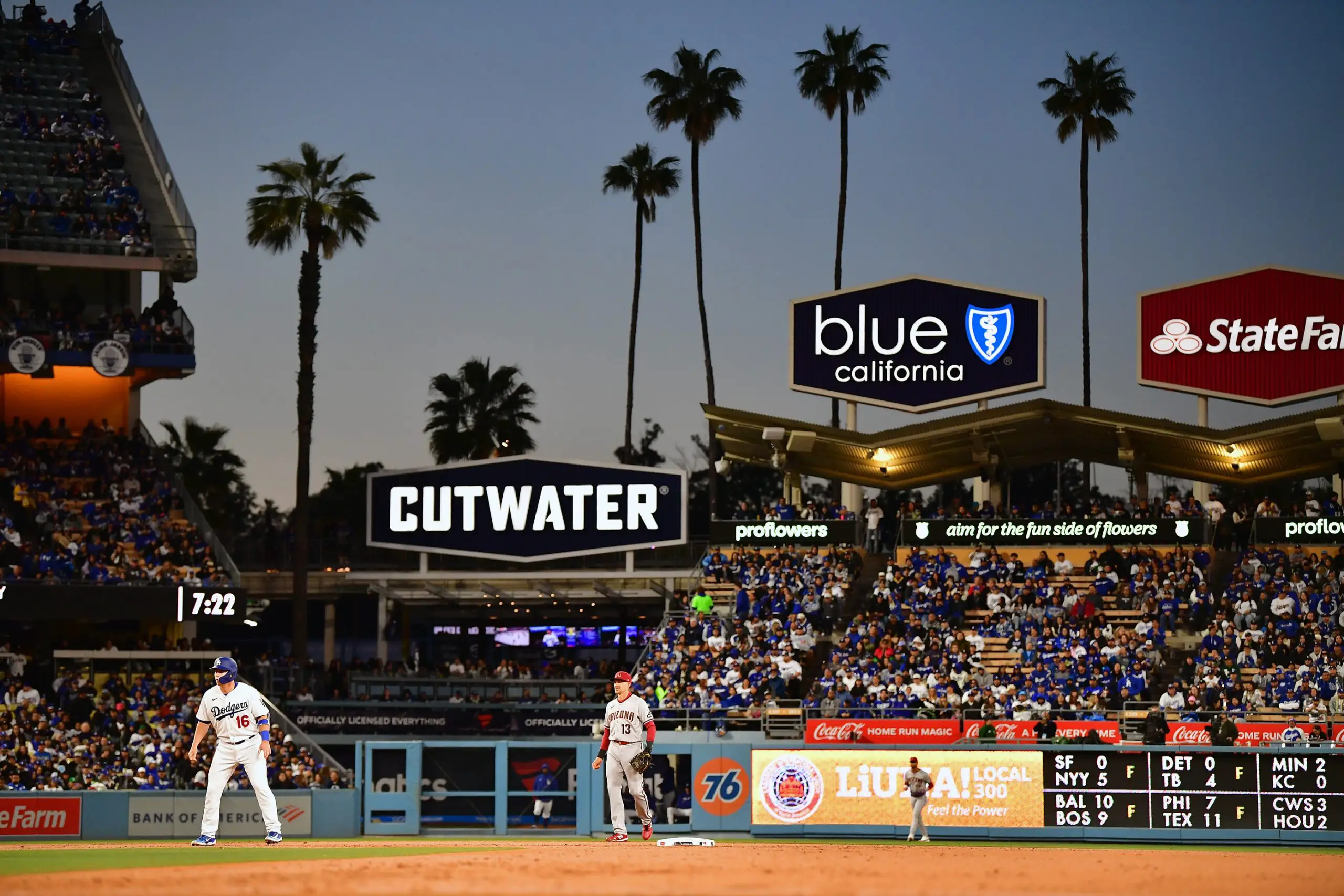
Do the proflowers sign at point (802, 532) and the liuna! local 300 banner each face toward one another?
no

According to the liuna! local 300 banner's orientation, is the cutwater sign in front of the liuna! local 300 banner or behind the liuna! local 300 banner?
behind

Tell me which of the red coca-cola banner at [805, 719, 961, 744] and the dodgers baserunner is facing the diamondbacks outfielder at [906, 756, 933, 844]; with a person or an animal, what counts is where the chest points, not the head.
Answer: the red coca-cola banner

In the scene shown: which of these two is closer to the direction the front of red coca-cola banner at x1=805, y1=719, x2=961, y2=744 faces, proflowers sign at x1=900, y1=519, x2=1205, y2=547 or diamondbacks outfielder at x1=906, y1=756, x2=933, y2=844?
the diamondbacks outfielder

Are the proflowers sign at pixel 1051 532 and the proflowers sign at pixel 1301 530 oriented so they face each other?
no

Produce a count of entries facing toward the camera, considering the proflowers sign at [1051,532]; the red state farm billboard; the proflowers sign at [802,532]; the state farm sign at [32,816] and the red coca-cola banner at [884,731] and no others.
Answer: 5

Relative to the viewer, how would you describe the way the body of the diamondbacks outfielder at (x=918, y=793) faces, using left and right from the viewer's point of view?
facing the viewer

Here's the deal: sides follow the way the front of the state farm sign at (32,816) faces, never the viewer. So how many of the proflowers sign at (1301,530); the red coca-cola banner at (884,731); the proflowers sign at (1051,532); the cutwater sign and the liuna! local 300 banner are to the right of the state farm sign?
0

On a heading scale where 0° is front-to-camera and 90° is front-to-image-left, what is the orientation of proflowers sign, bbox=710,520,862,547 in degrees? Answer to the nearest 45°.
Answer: approximately 0°

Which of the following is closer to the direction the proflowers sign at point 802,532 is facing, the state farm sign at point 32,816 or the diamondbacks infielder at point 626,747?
the diamondbacks infielder

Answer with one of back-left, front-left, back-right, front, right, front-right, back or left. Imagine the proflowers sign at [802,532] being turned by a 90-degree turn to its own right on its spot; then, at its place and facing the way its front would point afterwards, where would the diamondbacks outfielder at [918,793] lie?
left

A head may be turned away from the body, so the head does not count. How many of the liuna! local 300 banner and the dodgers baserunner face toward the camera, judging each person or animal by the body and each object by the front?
2

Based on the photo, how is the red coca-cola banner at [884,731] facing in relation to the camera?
toward the camera

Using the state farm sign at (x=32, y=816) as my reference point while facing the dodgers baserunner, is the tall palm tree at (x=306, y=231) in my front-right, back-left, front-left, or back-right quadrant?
back-left

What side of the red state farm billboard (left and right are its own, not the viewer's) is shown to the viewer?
front

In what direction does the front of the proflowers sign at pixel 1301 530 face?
toward the camera

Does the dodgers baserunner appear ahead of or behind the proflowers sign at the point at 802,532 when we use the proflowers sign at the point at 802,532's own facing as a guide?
ahead

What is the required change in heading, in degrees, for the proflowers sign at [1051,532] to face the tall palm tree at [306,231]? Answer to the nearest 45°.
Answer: approximately 90° to its right
